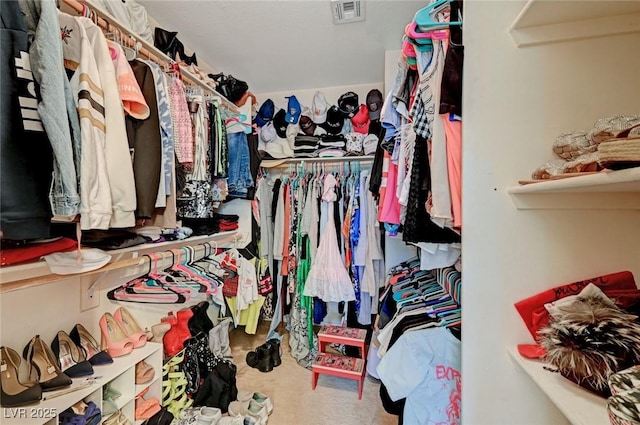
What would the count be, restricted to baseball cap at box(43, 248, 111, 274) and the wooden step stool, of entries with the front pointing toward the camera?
1

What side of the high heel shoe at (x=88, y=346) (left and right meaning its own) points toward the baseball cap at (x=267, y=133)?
left

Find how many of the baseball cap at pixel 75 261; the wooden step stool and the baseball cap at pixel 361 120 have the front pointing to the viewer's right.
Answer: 1

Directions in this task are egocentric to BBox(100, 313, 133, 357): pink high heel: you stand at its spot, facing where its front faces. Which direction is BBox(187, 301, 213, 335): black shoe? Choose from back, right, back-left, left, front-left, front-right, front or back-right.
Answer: left

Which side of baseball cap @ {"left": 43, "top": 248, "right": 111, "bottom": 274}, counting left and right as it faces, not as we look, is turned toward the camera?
right

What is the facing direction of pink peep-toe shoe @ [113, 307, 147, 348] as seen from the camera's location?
facing the viewer and to the right of the viewer
